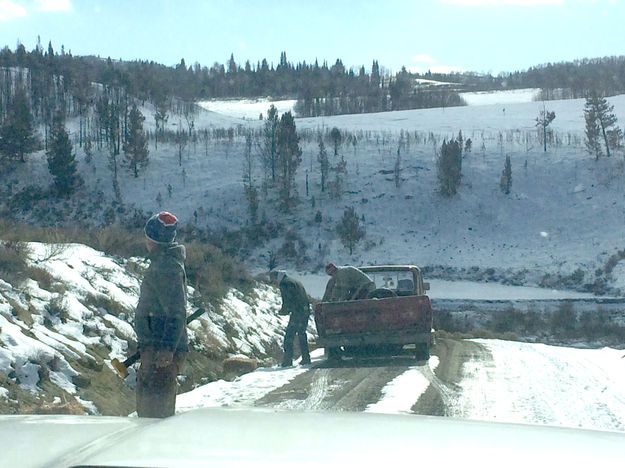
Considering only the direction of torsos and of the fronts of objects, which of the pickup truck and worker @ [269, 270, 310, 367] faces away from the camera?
the pickup truck

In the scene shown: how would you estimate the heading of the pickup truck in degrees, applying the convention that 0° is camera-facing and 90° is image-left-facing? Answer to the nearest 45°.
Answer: approximately 180°

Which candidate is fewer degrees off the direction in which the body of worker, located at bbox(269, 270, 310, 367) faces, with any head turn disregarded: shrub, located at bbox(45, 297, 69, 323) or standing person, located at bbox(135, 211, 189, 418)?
the shrub

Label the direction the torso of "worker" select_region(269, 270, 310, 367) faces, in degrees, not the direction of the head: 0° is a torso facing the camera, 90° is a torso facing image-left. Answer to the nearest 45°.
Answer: approximately 90°

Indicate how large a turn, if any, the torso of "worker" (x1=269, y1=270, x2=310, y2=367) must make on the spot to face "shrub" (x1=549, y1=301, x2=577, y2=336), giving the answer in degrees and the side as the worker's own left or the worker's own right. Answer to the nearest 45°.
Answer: approximately 135° to the worker's own right

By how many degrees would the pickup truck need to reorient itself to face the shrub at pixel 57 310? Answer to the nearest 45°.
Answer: approximately 135° to its left

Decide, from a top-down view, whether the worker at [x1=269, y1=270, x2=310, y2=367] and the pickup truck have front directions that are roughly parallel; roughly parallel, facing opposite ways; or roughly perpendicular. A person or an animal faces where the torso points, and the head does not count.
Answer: roughly perpendicular
